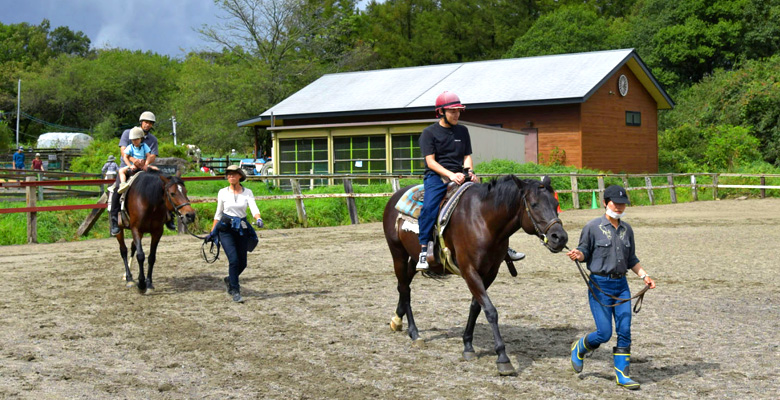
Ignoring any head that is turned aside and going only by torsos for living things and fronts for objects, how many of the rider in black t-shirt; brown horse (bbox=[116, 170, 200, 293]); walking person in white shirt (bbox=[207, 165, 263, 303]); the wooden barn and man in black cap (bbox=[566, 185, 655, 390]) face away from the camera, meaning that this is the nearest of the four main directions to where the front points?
0

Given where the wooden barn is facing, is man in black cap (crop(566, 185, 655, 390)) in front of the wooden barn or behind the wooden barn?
in front

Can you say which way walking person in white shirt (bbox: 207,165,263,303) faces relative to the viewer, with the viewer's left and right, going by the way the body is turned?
facing the viewer

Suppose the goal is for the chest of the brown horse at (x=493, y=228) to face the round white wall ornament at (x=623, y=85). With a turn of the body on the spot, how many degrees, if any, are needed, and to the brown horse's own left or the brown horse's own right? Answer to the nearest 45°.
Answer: approximately 135° to the brown horse's own left

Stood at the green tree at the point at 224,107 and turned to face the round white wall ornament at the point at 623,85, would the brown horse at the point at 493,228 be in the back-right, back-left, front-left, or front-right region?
front-right

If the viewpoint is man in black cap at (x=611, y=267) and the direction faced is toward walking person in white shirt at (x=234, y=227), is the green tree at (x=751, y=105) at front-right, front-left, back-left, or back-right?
front-right

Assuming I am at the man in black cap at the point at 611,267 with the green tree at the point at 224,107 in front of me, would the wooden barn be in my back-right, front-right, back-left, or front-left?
front-right

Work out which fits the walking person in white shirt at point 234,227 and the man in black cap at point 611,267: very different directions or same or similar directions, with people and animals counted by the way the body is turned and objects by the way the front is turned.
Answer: same or similar directions

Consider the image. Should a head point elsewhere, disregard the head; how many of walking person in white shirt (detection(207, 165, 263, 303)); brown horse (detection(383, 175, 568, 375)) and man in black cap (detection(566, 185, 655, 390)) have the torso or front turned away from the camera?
0

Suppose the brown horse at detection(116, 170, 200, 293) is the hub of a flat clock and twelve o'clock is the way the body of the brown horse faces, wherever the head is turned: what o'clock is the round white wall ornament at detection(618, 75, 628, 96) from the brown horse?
The round white wall ornament is roughly at 9 o'clock from the brown horse.

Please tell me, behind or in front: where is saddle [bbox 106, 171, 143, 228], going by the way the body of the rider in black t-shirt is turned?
behind

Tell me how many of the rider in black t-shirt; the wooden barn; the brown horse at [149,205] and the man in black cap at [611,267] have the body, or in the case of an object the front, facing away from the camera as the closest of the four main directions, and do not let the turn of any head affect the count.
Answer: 0

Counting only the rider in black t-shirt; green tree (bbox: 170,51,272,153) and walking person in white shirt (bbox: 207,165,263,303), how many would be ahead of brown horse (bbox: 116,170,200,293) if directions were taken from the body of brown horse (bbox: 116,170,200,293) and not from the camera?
2

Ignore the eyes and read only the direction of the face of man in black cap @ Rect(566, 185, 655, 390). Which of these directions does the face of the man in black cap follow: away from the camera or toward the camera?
toward the camera

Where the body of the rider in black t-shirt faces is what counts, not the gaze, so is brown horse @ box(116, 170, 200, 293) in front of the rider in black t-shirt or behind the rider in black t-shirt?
behind

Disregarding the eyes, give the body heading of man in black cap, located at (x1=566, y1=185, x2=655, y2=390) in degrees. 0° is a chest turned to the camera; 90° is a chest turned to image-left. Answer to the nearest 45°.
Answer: approximately 315°
